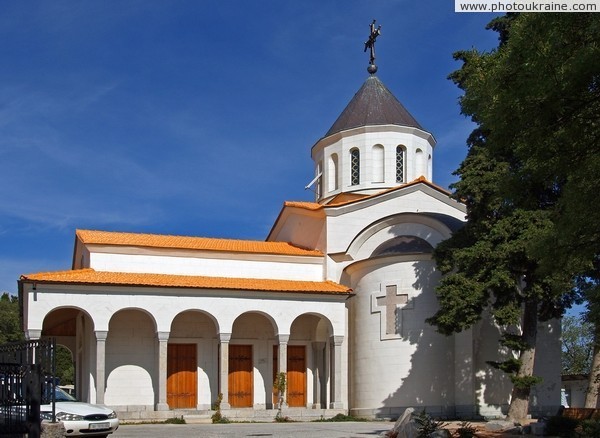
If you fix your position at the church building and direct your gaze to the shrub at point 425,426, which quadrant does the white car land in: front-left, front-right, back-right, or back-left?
front-right

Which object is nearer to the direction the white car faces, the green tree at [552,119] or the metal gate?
the green tree

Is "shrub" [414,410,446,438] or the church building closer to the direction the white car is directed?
the shrub

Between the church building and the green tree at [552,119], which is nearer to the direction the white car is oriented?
the green tree

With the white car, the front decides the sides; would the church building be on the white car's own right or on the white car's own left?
on the white car's own left

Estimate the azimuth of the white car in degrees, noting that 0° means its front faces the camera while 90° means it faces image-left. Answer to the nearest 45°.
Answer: approximately 315°

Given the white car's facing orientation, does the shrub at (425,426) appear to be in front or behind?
in front

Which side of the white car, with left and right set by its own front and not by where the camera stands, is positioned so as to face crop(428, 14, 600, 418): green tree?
left
